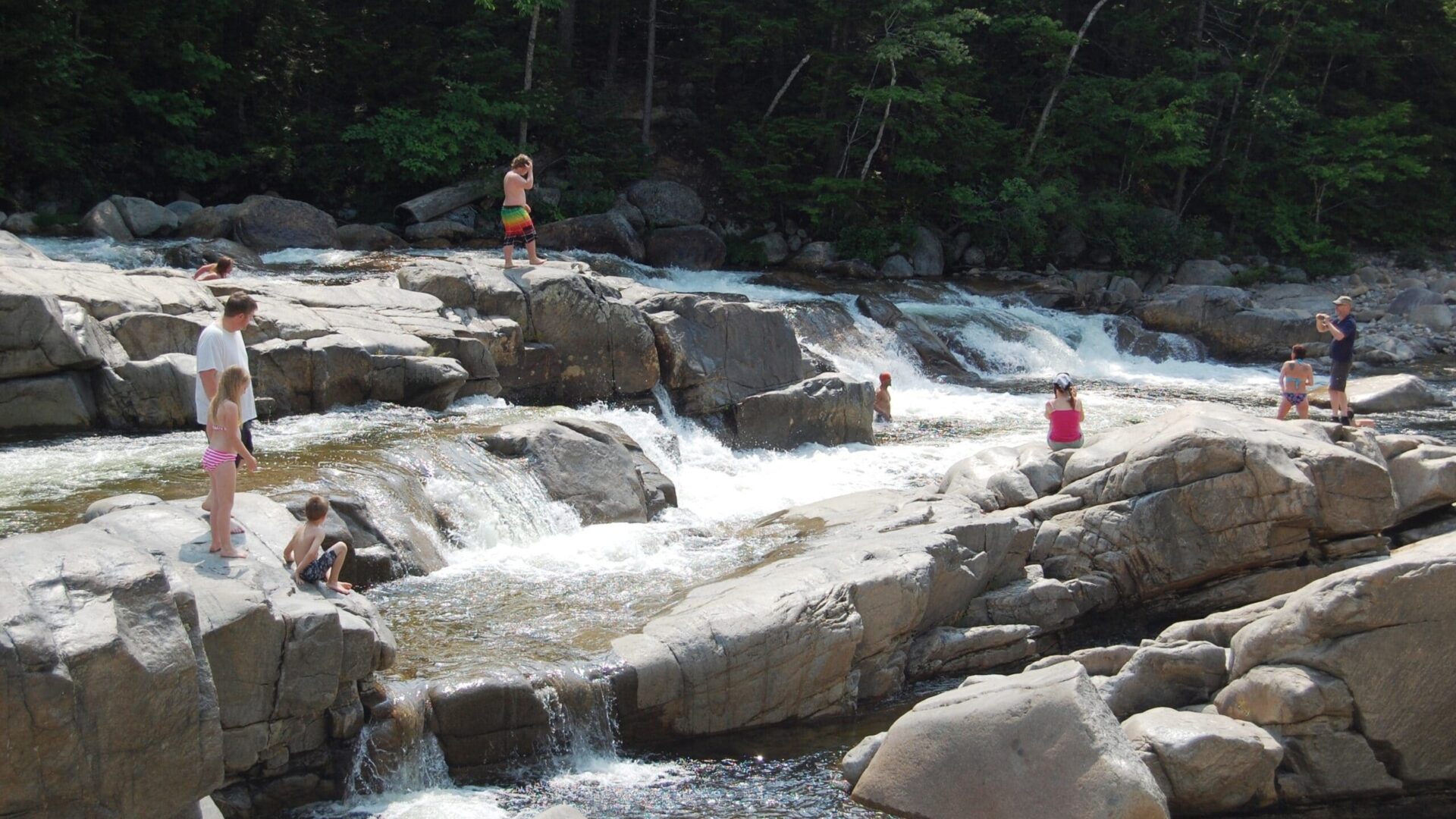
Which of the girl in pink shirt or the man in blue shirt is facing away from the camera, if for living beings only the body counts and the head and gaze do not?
the girl in pink shirt

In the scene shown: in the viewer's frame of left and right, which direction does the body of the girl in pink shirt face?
facing away from the viewer

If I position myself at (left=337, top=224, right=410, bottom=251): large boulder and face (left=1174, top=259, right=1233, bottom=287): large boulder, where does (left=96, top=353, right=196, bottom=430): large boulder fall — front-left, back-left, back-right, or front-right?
back-right

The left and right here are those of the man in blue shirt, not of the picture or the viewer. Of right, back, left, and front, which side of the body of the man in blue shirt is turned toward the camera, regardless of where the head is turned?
left

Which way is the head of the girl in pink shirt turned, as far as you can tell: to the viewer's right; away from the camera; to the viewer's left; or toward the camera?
away from the camera

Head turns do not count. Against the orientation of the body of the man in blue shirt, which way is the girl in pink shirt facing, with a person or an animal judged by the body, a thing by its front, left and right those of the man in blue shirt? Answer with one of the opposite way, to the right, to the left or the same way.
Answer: to the right

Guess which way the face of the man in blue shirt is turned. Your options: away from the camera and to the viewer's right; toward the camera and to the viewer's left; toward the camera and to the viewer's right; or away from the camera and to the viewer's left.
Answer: toward the camera and to the viewer's left
